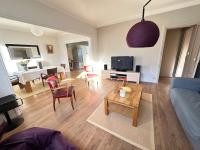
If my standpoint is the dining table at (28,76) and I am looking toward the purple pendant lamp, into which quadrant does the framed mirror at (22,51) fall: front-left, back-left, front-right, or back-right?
back-left

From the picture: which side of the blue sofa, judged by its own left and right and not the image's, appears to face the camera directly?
left

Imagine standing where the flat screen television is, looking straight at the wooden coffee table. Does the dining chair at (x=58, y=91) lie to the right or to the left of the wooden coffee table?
right

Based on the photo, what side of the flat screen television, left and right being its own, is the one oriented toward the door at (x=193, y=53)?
left

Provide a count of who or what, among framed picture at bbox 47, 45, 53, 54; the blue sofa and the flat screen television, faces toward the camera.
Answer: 2

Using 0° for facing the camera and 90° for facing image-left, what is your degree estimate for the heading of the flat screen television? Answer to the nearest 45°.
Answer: approximately 0°

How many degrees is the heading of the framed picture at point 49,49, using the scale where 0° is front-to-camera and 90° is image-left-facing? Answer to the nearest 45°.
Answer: approximately 0°

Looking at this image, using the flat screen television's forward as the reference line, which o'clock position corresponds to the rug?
The rug is roughly at 12 o'clock from the flat screen television.

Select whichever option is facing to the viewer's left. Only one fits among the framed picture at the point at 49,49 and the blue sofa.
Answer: the blue sofa
